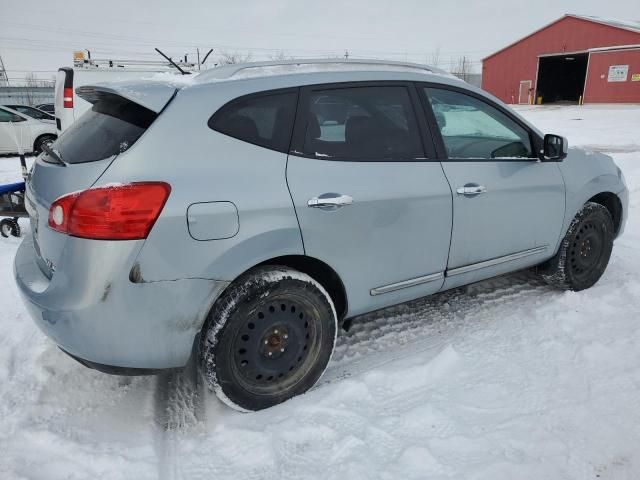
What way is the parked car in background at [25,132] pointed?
to the viewer's right

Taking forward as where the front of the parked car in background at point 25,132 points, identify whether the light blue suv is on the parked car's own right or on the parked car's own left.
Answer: on the parked car's own right

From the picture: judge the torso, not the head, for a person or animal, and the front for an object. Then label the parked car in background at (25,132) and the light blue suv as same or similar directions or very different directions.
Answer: same or similar directions

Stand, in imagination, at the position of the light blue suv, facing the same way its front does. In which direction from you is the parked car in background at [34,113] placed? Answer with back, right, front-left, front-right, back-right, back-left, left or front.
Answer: left

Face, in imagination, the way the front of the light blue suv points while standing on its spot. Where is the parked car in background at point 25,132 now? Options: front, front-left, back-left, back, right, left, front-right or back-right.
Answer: left

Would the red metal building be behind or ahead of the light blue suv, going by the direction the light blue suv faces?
ahead

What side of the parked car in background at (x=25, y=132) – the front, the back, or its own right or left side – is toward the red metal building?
front

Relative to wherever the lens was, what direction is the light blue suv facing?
facing away from the viewer and to the right of the viewer

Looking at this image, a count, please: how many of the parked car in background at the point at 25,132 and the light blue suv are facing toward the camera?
0

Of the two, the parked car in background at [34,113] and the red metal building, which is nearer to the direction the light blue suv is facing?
the red metal building
